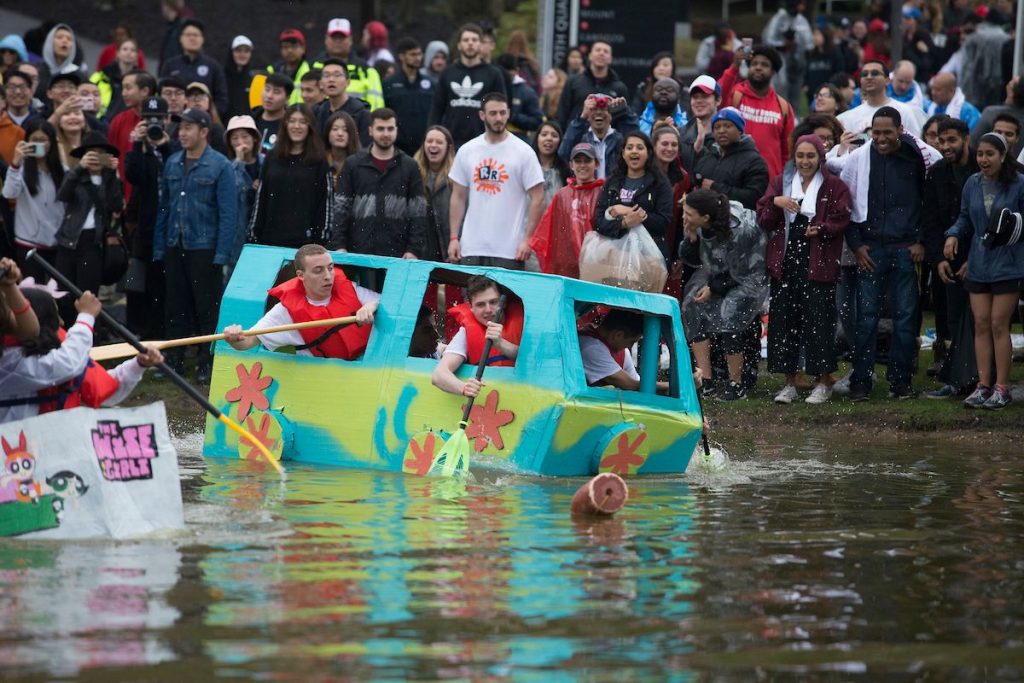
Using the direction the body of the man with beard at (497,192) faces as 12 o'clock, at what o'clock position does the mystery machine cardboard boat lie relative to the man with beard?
The mystery machine cardboard boat is roughly at 12 o'clock from the man with beard.

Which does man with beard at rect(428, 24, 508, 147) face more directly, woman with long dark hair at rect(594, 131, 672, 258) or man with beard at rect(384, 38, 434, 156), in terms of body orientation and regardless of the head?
the woman with long dark hair

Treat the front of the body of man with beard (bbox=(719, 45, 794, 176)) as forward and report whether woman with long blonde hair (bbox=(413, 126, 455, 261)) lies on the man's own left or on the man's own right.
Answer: on the man's own right

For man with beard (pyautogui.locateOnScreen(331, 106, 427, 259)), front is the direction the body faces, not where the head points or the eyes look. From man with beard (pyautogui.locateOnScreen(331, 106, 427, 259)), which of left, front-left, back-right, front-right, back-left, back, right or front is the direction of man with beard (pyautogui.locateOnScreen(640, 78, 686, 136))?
back-left

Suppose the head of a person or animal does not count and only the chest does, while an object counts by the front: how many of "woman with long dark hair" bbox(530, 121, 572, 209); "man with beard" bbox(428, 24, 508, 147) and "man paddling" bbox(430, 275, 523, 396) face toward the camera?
3

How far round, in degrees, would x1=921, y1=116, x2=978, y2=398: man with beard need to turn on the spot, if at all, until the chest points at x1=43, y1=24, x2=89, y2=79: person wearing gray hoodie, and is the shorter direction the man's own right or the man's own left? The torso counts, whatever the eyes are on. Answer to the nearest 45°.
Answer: approximately 45° to the man's own right

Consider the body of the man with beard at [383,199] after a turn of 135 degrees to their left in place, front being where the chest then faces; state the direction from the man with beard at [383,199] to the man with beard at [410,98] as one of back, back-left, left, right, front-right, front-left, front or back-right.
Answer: front-left

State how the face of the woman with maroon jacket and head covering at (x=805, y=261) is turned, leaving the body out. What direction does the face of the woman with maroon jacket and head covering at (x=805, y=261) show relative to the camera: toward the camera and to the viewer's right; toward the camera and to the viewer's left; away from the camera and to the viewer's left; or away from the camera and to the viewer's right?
toward the camera and to the viewer's left

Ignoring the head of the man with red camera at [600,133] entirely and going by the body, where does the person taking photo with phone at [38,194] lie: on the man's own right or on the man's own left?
on the man's own right

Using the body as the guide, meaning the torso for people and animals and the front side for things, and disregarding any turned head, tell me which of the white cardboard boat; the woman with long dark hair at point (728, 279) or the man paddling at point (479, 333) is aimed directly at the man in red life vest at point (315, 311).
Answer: the woman with long dark hair

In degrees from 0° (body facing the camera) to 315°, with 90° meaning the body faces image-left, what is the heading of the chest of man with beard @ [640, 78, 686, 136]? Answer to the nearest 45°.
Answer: approximately 0°
